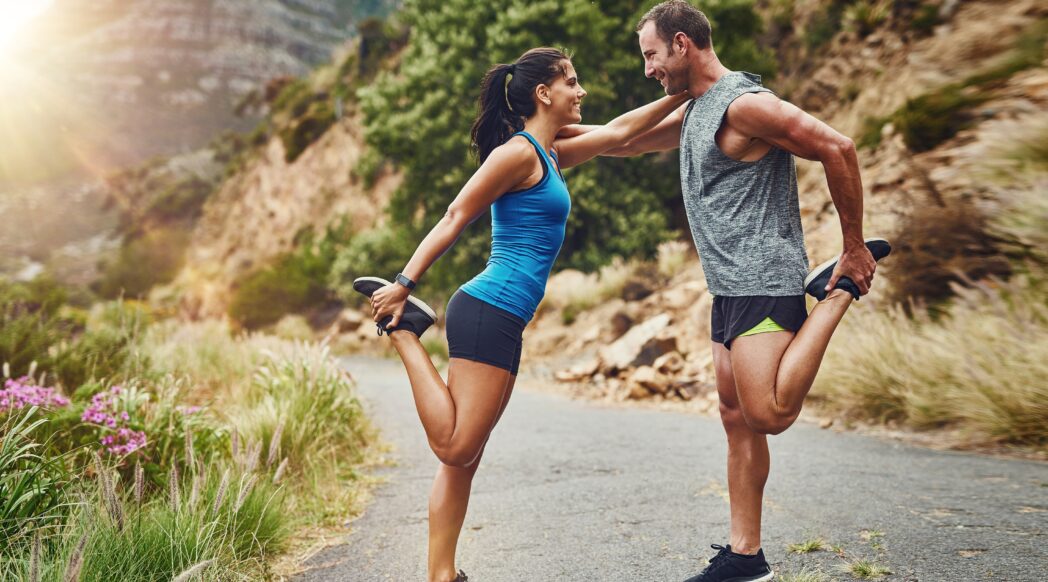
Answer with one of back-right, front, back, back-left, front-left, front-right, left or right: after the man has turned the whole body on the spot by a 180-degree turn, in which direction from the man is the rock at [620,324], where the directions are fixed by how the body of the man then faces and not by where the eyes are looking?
left

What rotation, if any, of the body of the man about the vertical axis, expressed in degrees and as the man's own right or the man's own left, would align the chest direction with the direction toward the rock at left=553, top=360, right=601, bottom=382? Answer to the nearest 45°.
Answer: approximately 90° to the man's own right

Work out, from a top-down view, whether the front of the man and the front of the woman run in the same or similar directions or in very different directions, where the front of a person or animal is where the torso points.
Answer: very different directions

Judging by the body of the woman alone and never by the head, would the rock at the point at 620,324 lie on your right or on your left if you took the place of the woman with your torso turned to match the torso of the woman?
on your left

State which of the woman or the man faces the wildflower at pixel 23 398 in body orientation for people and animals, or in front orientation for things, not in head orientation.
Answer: the man

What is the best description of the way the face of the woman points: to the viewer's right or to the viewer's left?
to the viewer's right

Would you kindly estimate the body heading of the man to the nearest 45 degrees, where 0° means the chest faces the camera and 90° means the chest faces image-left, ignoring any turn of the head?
approximately 90°

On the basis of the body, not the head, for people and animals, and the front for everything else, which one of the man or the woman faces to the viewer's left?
the man

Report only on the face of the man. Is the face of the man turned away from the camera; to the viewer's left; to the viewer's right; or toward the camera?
to the viewer's left

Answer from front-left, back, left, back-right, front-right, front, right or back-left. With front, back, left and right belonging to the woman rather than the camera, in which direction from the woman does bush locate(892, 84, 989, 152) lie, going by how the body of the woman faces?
front-left

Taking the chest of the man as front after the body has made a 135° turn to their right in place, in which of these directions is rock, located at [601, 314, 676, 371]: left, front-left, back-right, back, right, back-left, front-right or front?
front-left

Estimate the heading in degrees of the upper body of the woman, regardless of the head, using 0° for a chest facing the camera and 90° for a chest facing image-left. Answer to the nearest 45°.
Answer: approximately 270°

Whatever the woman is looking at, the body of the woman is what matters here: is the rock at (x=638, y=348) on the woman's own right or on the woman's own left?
on the woman's own left

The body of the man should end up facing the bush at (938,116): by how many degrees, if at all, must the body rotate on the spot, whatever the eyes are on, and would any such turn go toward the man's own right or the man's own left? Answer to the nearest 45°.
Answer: approximately 90° to the man's own right

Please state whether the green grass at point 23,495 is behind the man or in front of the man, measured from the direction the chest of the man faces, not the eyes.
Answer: in front
